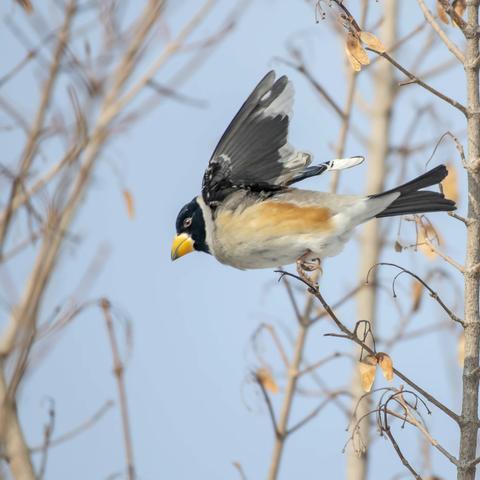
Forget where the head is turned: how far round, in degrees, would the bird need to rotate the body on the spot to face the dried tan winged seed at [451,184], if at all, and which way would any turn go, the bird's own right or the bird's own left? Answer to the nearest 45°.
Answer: approximately 135° to the bird's own left

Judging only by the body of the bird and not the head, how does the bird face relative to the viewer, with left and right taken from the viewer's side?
facing to the left of the viewer

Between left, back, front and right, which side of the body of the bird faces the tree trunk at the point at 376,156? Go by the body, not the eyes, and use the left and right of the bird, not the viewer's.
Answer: right

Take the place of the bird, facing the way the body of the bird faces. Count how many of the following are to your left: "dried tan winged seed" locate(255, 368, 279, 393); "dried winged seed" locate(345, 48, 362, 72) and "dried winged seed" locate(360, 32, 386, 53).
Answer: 2

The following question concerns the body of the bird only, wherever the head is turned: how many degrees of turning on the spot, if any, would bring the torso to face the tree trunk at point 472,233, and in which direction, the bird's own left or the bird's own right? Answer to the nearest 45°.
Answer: approximately 135° to the bird's own left

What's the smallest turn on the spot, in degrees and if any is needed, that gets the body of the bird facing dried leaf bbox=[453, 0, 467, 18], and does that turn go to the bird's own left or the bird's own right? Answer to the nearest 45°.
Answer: approximately 135° to the bird's own left
